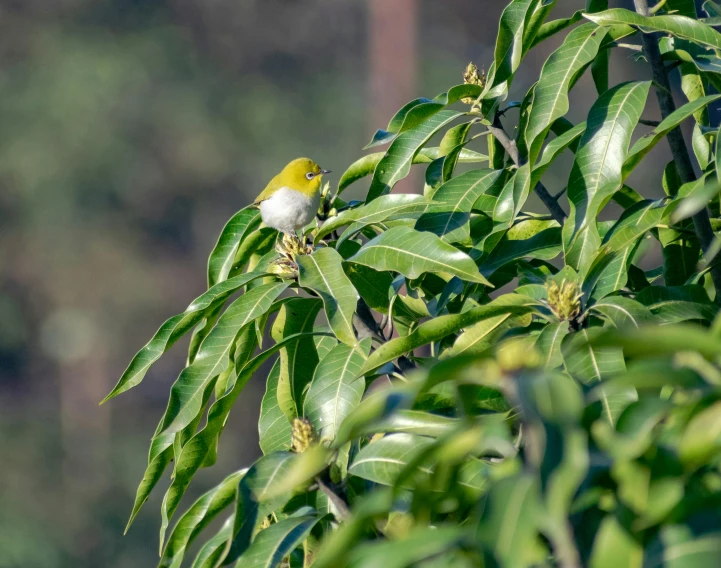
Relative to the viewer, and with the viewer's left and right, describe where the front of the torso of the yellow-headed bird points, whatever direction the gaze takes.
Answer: facing the viewer and to the right of the viewer

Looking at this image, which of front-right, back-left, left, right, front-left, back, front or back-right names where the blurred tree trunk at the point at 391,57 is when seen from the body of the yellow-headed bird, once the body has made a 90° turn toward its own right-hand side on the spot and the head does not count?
back-right
